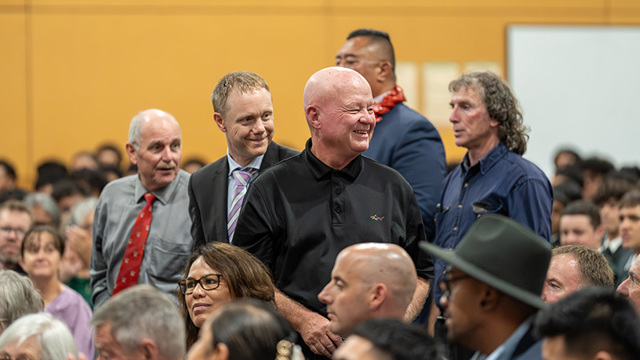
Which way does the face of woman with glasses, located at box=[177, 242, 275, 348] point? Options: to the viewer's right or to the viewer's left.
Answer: to the viewer's left
